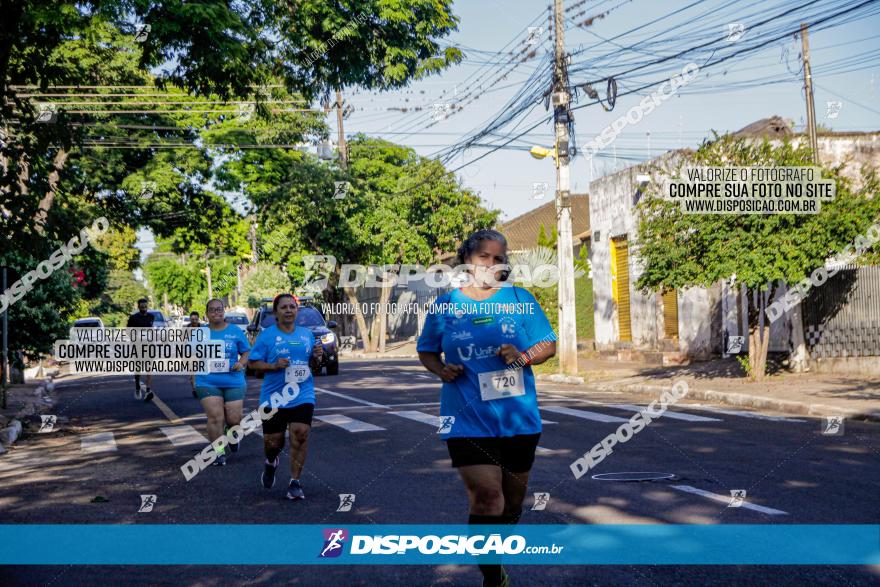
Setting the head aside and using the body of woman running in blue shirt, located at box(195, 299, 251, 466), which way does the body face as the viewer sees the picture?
toward the camera

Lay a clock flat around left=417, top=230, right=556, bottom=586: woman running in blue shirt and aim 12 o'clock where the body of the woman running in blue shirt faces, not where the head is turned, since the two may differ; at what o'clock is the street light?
The street light is roughly at 6 o'clock from the woman running in blue shirt.

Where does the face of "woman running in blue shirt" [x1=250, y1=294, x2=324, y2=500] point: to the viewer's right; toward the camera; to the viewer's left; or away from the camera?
toward the camera

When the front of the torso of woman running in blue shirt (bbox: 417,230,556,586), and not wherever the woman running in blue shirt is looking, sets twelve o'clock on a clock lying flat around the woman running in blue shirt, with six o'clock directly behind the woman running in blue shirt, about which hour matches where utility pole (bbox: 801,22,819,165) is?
The utility pole is roughly at 7 o'clock from the woman running in blue shirt.

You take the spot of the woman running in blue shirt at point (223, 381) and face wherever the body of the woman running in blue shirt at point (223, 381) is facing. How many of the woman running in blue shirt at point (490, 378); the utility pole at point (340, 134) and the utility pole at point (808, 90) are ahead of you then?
1

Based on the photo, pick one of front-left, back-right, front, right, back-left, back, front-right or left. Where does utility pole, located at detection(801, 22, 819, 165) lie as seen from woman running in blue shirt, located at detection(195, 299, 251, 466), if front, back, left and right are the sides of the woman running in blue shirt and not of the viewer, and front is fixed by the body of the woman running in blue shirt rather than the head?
back-left

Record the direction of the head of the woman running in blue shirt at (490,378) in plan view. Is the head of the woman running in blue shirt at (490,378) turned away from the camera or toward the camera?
toward the camera

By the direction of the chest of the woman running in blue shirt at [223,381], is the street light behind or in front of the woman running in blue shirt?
behind

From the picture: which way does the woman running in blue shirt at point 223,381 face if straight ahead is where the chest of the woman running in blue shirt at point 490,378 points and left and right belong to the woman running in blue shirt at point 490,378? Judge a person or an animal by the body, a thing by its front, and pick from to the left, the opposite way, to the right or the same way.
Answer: the same way

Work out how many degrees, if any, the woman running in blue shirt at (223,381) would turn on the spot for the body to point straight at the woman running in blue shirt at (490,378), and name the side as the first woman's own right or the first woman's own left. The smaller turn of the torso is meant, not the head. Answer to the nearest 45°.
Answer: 0° — they already face them

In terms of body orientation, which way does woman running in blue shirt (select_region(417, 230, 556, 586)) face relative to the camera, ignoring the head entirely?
toward the camera

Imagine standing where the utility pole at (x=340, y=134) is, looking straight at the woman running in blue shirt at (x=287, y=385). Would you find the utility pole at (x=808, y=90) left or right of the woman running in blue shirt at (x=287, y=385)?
left

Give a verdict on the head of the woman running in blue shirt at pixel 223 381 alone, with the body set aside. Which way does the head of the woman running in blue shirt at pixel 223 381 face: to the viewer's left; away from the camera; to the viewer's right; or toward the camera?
toward the camera

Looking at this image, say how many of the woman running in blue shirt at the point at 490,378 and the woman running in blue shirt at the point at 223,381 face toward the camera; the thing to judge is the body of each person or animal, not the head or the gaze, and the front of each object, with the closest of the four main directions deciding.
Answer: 2
